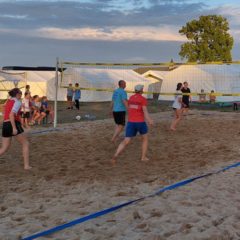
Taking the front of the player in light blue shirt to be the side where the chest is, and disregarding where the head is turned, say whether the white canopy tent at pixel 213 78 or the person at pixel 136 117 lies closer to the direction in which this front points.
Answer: the white canopy tent

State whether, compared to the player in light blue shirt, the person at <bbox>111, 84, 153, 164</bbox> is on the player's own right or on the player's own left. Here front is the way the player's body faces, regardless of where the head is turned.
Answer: on the player's own right

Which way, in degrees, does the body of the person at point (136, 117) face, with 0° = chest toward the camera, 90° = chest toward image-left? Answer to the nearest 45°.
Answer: approximately 225°

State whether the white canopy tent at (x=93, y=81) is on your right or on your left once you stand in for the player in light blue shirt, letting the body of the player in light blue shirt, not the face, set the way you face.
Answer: on your left

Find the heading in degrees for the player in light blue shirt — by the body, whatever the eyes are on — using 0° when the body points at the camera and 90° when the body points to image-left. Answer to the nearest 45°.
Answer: approximately 225°

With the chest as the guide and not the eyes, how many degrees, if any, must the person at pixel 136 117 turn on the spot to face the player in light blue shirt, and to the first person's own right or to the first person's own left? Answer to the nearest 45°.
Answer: approximately 45° to the first person's own left
